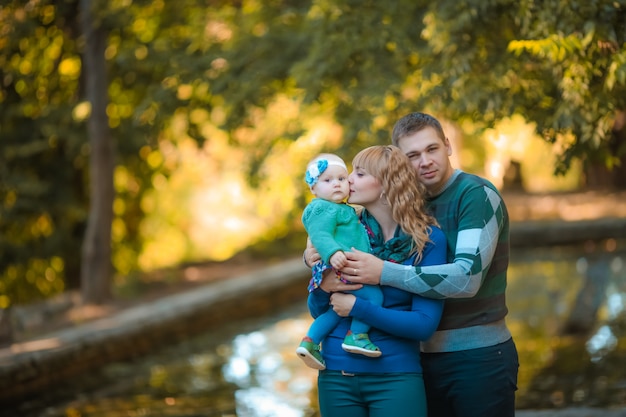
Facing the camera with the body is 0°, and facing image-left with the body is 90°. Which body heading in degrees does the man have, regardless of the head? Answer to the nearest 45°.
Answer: approximately 45°

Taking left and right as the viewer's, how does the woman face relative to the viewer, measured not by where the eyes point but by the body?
facing the viewer and to the left of the viewer

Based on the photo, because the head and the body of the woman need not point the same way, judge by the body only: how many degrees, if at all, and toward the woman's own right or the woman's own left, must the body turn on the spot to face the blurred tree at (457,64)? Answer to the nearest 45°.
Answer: approximately 135° to the woman's own right

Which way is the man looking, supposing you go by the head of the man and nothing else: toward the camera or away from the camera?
toward the camera

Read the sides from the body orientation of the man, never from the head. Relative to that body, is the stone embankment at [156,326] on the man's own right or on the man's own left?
on the man's own right

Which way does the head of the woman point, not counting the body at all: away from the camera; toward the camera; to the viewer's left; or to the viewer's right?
to the viewer's left
